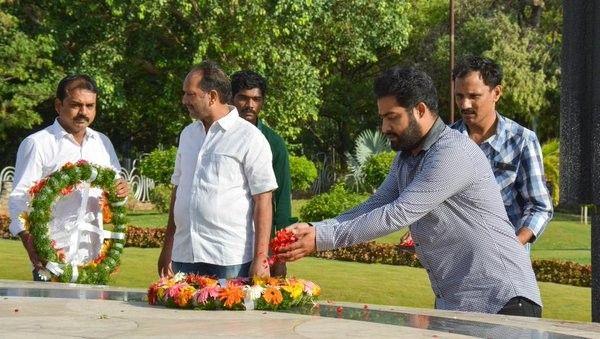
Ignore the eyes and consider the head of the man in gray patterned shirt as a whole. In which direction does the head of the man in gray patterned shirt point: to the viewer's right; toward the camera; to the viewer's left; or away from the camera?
to the viewer's left

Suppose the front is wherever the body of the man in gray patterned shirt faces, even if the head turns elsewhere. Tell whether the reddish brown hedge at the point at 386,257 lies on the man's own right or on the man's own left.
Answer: on the man's own right

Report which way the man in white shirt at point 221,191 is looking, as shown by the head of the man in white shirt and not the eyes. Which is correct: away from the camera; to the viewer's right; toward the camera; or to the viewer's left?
to the viewer's left

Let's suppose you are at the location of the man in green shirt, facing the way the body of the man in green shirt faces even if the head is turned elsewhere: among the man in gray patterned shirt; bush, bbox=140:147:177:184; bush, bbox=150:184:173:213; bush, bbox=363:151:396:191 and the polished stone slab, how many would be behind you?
3

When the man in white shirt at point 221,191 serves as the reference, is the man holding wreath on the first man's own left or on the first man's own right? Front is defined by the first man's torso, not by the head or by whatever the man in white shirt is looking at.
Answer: on the first man's own right

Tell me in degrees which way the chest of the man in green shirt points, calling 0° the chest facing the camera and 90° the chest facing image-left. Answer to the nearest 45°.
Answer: approximately 0°

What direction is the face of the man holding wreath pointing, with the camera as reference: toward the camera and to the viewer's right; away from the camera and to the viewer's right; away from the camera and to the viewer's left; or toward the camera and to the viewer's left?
toward the camera and to the viewer's right
